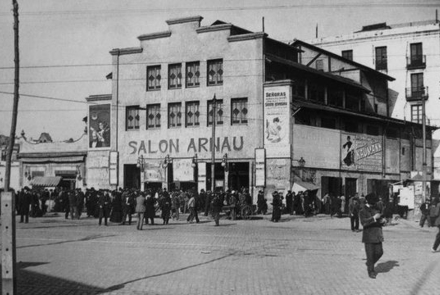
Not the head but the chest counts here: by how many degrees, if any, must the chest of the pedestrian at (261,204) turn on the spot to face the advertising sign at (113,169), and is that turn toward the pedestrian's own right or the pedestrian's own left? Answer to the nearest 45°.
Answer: approximately 45° to the pedestrian's own left

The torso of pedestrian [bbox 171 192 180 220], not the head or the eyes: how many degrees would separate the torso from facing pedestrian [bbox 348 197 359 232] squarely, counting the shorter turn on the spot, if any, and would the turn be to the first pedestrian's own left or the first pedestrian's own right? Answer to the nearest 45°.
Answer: approximately 135° to the first pedestrian's own right

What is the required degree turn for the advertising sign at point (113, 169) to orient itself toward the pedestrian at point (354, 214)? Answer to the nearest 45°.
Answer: approximately 45° to its left

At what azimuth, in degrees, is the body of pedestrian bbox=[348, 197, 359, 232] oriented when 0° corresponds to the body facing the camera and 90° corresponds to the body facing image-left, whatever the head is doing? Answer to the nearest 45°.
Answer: approximately 0°

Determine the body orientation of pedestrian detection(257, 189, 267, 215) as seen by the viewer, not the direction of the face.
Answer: away from the camera

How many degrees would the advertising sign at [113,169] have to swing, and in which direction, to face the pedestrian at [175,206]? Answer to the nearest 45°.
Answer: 0° — it already faces them

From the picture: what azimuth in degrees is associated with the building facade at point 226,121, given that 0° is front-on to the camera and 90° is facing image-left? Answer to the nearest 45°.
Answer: approximately 45°

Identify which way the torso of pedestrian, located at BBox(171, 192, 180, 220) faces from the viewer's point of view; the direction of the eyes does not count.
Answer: away from the camera

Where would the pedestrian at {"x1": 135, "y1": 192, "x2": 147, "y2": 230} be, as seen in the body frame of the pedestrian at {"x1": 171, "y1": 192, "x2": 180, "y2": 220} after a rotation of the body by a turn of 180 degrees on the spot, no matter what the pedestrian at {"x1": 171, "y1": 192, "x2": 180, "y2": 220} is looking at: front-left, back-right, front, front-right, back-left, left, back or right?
front

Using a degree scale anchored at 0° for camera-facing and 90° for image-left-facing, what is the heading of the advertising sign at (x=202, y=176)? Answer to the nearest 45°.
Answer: approximately 0°

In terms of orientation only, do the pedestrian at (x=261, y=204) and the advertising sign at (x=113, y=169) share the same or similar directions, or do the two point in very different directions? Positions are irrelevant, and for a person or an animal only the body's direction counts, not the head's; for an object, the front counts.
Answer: very different directions
